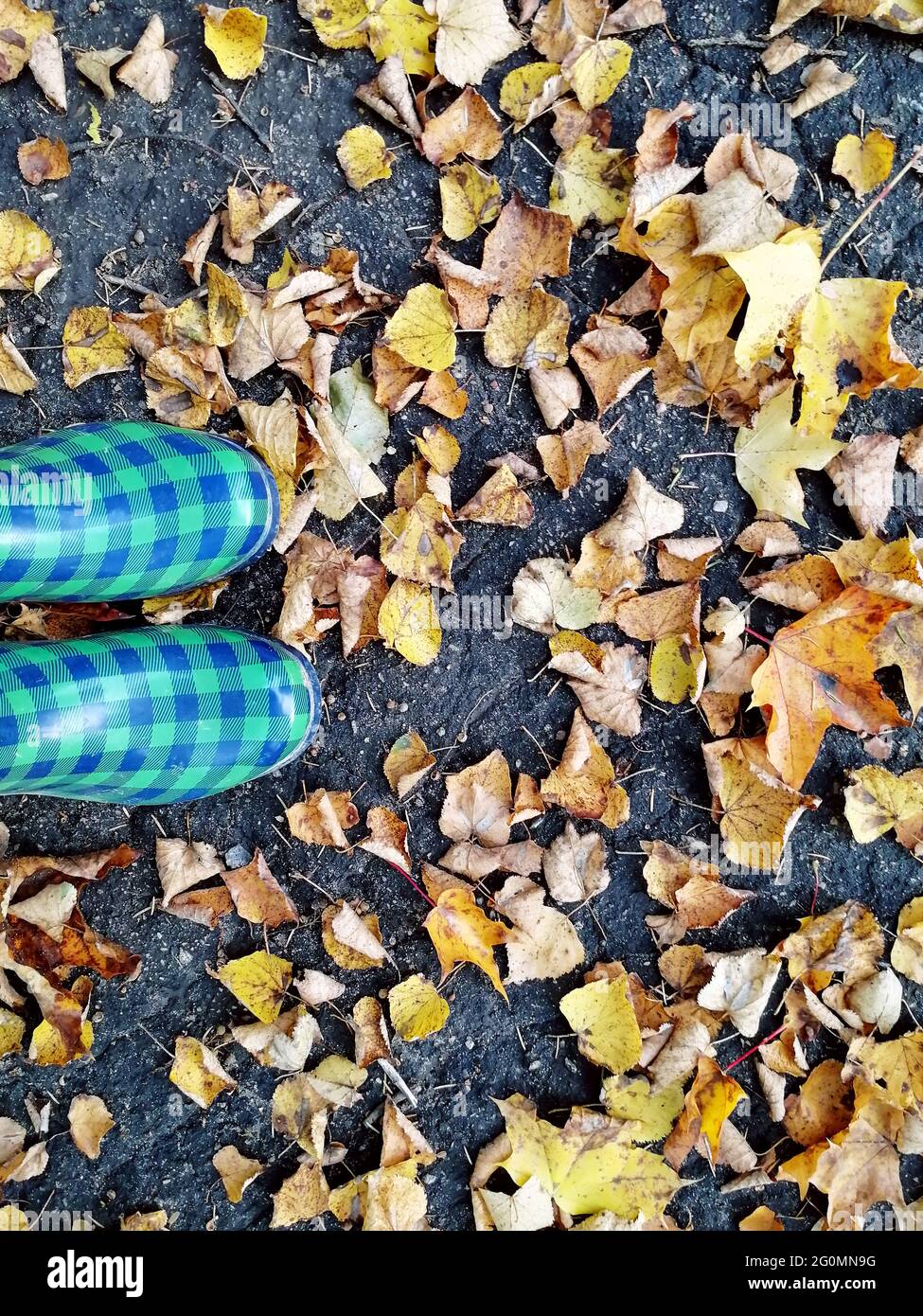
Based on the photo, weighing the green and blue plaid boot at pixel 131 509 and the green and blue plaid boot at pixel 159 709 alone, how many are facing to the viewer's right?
2

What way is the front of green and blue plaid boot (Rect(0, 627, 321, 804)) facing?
to the viewer's right

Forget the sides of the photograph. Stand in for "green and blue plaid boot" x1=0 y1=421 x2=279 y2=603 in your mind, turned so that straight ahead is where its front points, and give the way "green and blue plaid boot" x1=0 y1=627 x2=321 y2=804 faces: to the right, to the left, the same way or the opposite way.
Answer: the same way

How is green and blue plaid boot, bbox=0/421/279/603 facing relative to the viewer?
to the viewer's right

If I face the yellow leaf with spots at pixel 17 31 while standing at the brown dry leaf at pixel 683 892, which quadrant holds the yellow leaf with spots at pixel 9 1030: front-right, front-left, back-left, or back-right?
front-left
